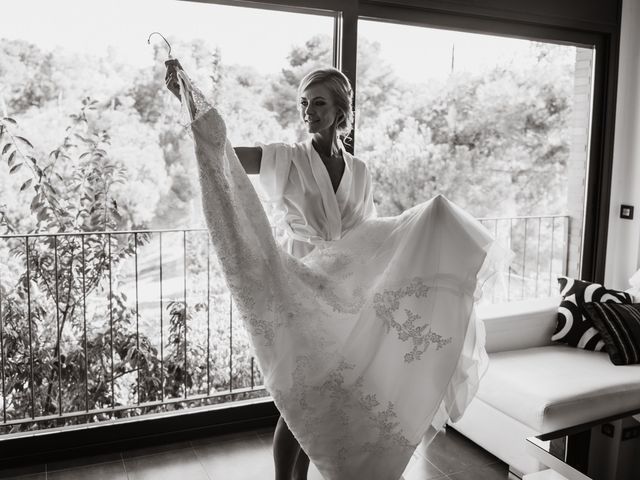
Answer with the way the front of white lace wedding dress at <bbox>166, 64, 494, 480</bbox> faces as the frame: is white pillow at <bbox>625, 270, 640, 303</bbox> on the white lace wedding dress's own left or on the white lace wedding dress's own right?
on the white lace wedding dress's own left

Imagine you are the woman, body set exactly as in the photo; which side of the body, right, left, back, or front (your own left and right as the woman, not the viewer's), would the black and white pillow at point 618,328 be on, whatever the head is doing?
left

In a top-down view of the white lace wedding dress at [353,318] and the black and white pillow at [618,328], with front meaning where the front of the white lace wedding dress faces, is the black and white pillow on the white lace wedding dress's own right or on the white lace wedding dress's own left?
on the white lace wedding dress's own left

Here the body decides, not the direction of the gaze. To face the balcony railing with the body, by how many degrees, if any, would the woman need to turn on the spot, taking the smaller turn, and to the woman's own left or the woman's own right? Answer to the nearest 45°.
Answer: approximately 135° to the woman's own right

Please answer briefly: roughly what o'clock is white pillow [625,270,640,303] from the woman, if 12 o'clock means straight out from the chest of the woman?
The white pillow is roughly at 8 o'clock from the woman.

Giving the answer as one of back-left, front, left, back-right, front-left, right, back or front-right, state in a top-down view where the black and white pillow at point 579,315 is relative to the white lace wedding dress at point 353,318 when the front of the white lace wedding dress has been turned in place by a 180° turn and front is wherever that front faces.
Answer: front-right

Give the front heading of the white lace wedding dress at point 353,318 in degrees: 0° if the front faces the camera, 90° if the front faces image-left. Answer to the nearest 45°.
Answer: approximately 0°
